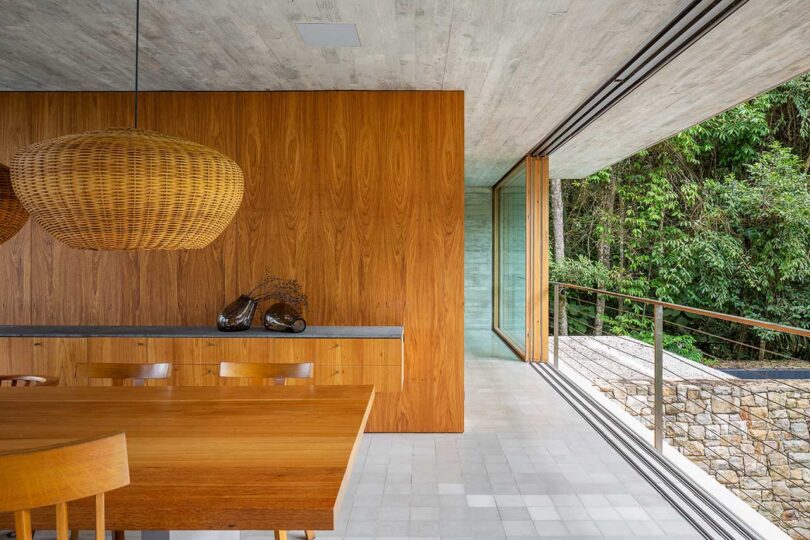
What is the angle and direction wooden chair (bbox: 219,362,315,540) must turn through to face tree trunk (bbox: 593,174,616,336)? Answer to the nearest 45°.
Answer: approximately 135° to its left

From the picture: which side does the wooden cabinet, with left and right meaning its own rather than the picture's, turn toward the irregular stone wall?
left

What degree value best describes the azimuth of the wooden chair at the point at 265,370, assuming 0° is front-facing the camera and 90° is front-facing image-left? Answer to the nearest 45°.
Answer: approximately 0°

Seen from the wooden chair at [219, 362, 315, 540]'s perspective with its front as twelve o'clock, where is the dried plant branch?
The dried plant branch is roughly at 6 o'clock from the wooden chair.

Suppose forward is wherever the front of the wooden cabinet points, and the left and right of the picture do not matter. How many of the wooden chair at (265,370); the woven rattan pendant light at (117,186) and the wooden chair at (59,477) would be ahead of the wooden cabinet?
3

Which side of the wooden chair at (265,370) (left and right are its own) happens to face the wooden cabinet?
back

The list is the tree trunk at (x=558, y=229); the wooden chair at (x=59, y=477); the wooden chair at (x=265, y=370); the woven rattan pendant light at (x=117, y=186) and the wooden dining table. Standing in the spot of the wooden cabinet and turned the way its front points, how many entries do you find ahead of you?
4

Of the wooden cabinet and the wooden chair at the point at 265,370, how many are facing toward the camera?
2

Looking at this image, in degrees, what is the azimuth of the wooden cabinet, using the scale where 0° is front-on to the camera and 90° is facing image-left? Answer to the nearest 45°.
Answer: approximately 0°
